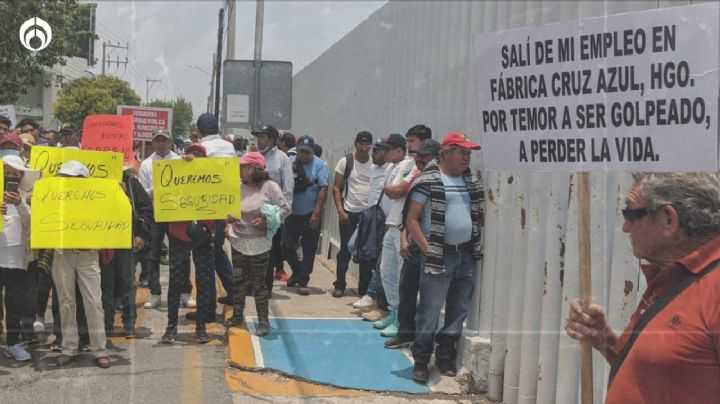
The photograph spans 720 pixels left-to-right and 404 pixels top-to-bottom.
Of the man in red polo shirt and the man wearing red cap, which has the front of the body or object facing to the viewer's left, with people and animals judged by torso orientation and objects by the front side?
the man in red polo shirt

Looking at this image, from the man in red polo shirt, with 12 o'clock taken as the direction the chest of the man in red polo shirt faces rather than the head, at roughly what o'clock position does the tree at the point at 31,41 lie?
The tree is roughly at 1 o'clock from the man in red polo shirt.

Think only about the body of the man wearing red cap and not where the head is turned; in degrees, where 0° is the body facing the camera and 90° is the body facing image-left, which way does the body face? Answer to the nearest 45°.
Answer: approximately 315°

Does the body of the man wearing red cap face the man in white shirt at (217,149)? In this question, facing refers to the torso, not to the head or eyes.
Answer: no

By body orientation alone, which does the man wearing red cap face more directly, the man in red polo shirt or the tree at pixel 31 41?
the man in red polo shirt

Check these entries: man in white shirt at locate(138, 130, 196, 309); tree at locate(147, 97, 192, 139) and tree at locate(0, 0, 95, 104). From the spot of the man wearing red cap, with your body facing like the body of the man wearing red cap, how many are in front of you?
0

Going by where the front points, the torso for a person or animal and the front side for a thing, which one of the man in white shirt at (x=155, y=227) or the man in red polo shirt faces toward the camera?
the man in white shirt

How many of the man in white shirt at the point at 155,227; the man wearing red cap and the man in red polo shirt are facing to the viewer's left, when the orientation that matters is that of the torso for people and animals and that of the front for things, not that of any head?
1

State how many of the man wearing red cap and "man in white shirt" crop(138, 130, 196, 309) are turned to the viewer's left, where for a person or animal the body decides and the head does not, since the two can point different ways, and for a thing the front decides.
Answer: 0

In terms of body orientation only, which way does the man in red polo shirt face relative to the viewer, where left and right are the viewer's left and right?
facing to the left of the viewer

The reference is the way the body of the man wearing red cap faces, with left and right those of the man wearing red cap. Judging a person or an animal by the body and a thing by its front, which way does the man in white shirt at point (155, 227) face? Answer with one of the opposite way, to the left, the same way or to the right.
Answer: the same way

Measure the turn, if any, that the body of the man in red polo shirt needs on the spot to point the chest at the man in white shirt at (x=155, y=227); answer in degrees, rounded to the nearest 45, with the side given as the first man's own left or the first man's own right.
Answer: approximately 45° to the first man's own right

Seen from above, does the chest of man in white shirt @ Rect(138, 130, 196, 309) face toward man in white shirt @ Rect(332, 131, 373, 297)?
no

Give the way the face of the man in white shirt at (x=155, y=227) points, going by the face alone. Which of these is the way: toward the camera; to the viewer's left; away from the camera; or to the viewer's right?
toward the camera

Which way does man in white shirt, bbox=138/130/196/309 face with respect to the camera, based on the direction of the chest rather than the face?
toward the camera

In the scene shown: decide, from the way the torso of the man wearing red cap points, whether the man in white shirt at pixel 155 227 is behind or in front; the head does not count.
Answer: behind

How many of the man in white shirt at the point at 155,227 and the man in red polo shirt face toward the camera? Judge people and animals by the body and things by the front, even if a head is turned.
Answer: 1

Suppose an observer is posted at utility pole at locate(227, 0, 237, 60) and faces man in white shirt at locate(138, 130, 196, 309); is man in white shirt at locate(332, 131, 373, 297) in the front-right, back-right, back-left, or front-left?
front-left

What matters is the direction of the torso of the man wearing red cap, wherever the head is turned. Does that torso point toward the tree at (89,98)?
no

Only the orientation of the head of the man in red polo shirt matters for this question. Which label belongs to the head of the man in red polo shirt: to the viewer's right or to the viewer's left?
to the viewer's left
